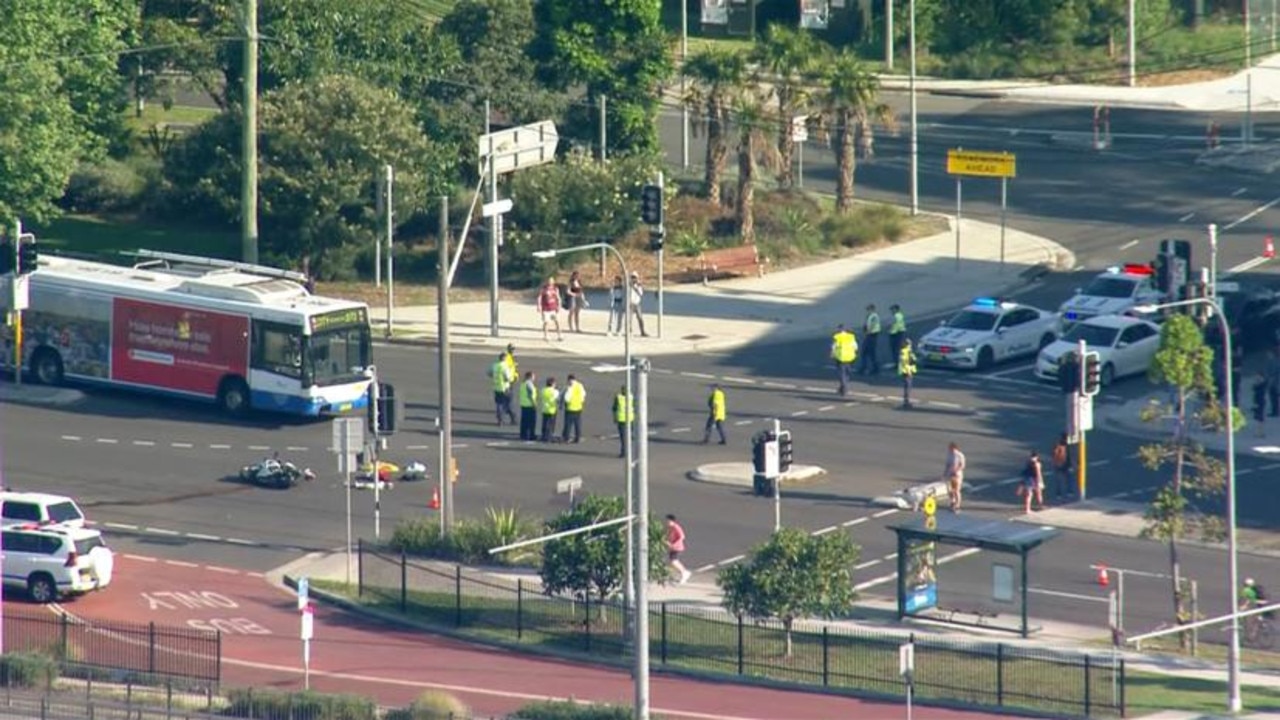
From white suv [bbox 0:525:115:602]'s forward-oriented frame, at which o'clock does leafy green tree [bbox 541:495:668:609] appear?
The leafy green tree is roughly at 5 o'clock from the white suv.

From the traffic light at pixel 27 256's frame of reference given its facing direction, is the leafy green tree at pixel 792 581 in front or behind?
in front

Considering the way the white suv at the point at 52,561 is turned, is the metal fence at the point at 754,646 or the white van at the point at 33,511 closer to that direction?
the white van

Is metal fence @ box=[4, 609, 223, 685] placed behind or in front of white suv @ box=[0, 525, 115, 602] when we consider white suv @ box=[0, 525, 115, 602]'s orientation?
behind

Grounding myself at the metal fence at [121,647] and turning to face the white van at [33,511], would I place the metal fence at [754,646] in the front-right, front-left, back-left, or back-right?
back-right

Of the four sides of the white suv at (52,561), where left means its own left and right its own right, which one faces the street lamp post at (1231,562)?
back

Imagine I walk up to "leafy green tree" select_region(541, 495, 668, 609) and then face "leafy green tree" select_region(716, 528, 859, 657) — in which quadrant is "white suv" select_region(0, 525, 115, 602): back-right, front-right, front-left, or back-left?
back-right

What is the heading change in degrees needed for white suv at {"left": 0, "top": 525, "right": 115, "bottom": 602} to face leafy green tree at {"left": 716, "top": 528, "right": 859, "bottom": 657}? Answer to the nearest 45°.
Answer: approximately 180°

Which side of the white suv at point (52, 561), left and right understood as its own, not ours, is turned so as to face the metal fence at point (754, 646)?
back

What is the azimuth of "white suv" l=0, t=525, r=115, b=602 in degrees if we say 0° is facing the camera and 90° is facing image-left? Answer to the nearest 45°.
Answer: approximately 135°

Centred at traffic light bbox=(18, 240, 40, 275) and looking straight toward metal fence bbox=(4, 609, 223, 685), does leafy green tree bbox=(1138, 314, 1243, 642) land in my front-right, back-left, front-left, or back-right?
front-left
